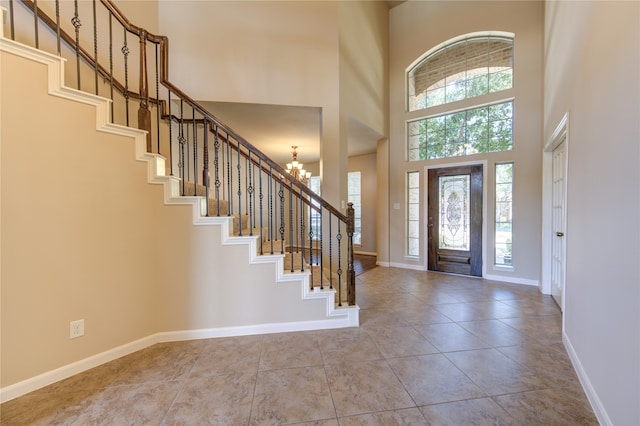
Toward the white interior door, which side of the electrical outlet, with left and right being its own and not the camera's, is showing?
front

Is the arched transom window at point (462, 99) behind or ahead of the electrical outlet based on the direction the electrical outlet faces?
ahead

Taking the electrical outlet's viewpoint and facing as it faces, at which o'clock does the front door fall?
The front door is roughly at 11 o'clock from the electrical outlet.

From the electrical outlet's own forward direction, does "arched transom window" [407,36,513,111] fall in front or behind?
in front

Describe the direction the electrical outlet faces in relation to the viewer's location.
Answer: facing the viewer and to the right of the viewer
